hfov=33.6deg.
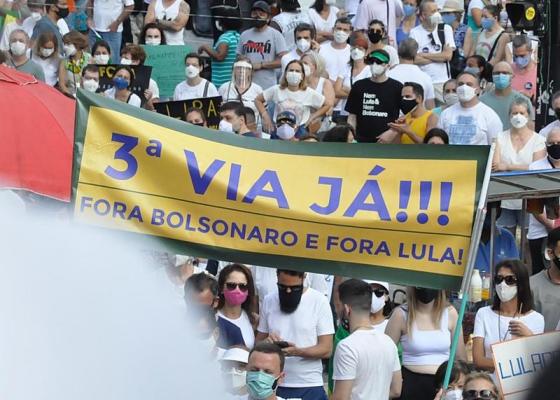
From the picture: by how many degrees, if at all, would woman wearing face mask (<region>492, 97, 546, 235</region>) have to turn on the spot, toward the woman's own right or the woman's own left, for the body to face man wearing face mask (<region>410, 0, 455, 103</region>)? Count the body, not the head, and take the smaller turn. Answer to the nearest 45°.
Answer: approximately 180°

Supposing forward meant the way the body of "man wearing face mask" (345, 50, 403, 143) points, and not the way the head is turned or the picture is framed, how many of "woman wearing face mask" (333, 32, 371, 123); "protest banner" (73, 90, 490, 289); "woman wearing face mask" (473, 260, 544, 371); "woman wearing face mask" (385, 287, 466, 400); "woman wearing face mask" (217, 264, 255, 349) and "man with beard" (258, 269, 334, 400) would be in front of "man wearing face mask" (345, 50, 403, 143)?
5

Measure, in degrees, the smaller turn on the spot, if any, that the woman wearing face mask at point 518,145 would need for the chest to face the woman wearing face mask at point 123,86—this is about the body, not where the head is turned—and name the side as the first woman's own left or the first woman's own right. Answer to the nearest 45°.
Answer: approximately 90° to the first woman's own right

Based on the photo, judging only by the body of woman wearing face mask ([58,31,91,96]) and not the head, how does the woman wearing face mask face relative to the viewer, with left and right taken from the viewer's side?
facing the viewer and to the left of the viewer

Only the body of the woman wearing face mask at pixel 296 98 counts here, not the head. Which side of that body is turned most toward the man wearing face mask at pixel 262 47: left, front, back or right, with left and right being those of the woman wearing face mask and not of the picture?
back

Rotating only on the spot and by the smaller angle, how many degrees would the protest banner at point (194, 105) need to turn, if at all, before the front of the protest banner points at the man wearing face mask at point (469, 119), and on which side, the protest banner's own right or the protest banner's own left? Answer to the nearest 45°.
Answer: approximately 90° to the protest banner's own left

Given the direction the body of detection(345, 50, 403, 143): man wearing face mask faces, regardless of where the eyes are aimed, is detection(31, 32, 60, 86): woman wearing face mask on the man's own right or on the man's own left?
on the man's own right

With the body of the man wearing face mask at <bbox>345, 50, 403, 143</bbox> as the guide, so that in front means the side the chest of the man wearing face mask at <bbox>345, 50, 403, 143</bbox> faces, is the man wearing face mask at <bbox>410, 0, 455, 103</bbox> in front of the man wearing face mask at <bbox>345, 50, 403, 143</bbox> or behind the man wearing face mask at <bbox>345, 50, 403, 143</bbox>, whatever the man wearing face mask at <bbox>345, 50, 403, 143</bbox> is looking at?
behind
